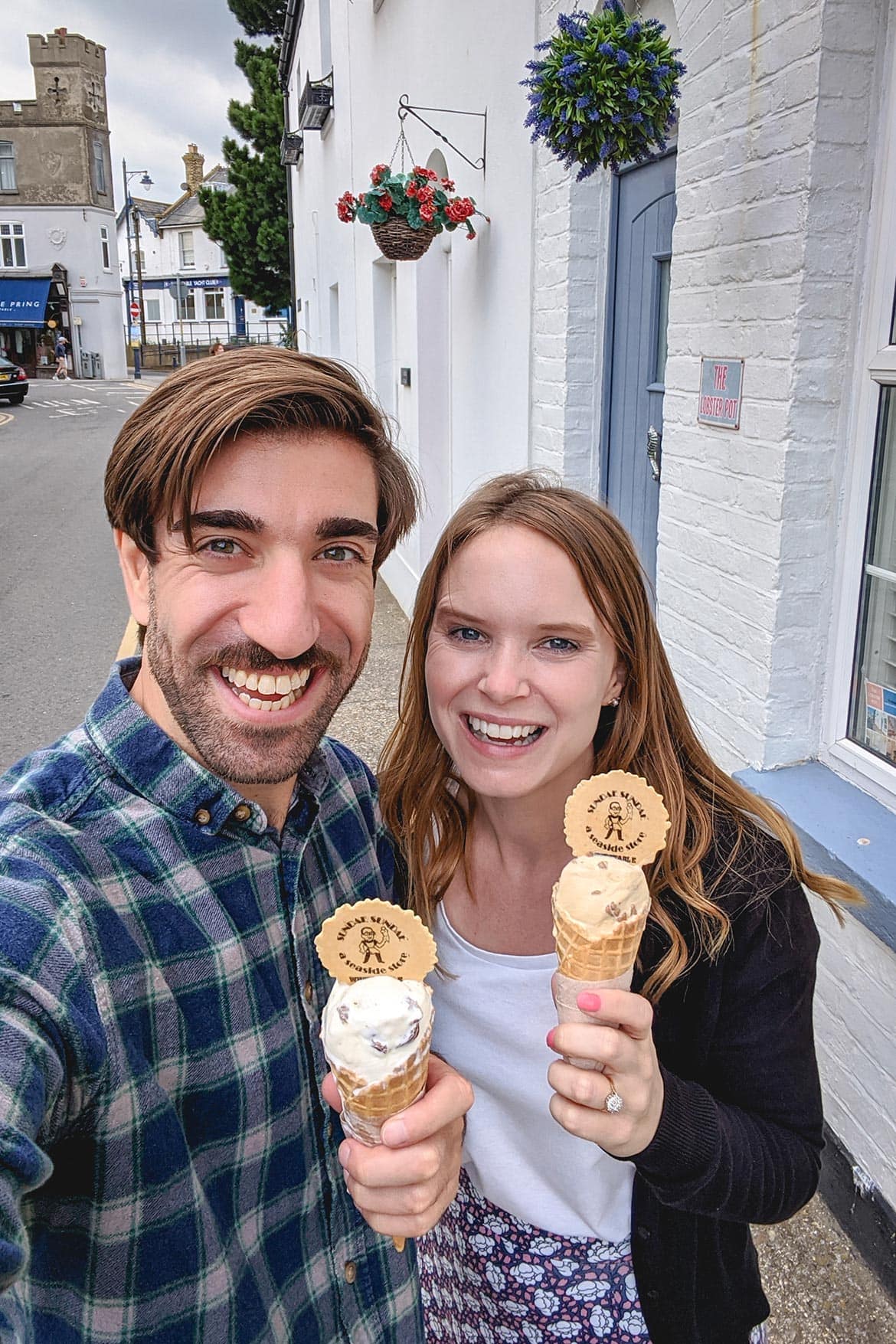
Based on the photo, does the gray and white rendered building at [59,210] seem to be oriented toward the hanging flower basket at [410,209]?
yes

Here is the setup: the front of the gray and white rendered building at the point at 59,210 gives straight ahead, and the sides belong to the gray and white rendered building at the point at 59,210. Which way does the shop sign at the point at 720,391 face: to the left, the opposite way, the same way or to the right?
to the right

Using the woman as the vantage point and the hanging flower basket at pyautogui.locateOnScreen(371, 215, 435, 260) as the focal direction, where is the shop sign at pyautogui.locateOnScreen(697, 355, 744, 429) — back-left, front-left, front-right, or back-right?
front-right

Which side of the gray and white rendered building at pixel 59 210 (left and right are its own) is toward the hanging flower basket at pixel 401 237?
front

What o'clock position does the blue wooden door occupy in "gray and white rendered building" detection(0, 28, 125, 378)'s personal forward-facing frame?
The blue wooden door is roughly at 12 o'clock from the gray and white rendered building.

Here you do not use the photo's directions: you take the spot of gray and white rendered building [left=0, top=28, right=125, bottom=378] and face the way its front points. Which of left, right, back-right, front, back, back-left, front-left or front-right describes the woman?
front

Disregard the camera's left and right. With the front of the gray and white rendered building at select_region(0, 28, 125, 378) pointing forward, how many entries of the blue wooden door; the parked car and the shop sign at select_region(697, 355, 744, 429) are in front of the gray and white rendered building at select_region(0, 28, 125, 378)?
3

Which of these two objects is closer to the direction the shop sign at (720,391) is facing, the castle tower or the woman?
the woman

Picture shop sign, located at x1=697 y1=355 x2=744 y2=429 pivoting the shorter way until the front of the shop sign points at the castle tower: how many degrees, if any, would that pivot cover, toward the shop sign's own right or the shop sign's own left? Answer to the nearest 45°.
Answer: approximately 90° to the shop sign's own right

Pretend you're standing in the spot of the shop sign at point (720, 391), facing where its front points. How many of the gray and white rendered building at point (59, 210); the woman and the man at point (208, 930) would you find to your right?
1

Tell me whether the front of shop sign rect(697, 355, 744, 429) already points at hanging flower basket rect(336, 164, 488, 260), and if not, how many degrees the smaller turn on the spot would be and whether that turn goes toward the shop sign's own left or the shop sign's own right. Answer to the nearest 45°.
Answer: approximately 90° to the shop sign's own right

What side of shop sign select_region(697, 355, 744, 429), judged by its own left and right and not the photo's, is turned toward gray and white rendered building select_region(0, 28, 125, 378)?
right

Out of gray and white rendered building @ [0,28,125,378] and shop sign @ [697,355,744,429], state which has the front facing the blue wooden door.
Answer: the gray and white rendered building

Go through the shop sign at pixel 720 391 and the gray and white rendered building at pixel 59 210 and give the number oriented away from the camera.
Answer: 0

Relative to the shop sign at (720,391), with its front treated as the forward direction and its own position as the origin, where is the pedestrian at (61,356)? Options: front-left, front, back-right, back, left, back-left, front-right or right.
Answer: right

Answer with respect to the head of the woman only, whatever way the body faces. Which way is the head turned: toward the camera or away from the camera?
toward the camera

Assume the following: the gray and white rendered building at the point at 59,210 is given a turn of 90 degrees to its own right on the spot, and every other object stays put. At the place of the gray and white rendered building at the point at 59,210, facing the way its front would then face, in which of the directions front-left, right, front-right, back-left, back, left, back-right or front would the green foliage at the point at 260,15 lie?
left

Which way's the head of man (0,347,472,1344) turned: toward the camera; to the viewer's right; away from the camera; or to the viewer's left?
toward the camera

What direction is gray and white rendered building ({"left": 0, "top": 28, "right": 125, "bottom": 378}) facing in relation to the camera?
toward the camera

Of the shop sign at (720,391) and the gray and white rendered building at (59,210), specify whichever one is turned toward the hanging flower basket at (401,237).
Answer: the gray and white rendered building
